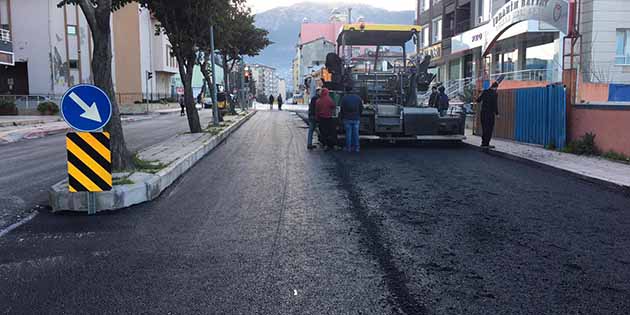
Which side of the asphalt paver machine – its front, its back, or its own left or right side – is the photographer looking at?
back

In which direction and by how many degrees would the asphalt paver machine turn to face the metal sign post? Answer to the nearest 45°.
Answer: approximately 180°

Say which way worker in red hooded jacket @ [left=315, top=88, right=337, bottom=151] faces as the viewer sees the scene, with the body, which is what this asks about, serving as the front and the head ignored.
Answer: away from the camera

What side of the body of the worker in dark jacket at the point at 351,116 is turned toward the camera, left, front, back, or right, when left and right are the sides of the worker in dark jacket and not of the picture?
back

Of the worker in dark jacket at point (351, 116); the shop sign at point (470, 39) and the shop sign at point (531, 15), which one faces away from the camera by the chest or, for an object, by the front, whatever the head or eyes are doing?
the worker in dark jacket

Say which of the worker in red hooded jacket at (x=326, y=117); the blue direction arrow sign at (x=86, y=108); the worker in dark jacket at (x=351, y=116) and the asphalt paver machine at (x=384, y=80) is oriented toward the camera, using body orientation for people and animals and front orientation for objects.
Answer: the blue direction arrow sign

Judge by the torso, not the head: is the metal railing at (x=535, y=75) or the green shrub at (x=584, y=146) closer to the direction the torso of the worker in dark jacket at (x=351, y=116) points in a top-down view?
the metal railing

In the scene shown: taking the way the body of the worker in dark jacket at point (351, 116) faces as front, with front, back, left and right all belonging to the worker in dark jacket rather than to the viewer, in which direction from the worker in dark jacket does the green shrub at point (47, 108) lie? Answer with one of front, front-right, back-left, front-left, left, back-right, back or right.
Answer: front-left
